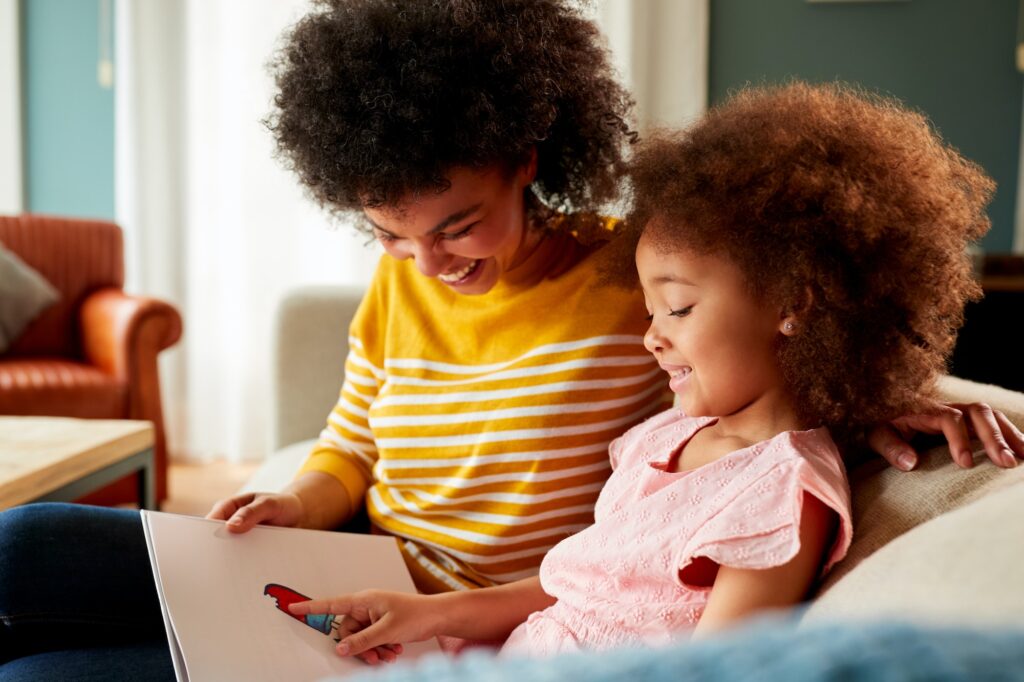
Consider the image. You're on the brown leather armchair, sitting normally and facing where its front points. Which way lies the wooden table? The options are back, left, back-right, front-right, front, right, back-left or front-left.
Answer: front

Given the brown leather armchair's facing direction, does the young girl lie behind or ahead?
ahead

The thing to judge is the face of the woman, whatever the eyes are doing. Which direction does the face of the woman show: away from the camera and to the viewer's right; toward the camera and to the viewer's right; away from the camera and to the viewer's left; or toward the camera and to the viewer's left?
toward the camera and to the viewer's left

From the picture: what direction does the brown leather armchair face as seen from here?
toward the camera

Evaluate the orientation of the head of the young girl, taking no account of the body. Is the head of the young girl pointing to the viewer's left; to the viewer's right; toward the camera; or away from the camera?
to the viewer's left

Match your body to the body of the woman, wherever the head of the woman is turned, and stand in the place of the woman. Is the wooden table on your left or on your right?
on your right

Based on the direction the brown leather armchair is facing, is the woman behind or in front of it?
in front

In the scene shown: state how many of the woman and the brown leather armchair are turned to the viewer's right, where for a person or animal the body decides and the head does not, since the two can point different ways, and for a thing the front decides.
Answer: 0
